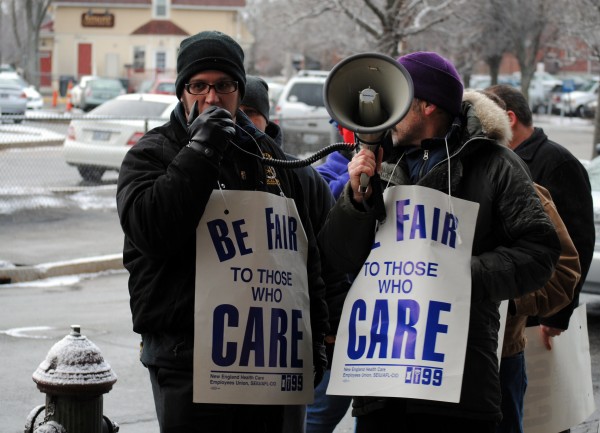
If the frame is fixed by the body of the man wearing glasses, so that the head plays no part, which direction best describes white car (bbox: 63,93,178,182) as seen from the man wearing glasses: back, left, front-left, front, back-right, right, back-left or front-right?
back-left

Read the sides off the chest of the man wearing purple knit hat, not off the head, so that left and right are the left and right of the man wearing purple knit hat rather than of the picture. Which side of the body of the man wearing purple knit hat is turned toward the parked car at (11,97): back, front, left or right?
right

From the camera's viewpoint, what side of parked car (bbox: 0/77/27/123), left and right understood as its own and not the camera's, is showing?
back

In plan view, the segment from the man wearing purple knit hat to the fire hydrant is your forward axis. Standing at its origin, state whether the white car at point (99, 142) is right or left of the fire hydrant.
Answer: right

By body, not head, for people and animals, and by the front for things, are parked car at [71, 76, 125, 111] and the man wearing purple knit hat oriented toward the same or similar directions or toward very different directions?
very different directions

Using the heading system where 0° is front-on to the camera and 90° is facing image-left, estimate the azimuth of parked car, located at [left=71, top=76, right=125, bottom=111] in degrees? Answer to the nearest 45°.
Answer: approximately 225°

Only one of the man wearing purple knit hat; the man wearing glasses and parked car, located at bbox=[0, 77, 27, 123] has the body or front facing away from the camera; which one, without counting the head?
the parked car

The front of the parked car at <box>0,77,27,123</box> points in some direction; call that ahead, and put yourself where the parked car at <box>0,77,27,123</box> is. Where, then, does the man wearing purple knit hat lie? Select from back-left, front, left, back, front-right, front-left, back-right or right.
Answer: back

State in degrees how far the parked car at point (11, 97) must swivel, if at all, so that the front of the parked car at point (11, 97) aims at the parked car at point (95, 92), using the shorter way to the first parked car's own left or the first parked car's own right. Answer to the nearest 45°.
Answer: approximately 45° to the first parked car's own right

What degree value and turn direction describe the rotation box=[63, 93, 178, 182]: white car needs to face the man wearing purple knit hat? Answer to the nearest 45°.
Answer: approximately 135° to its right
